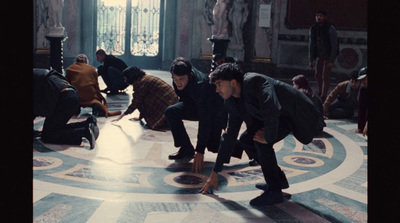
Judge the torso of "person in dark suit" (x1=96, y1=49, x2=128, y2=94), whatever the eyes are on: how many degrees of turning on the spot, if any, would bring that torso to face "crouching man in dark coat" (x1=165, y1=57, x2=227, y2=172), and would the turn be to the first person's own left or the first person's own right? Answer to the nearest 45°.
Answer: approximately 90° to the first person's own left

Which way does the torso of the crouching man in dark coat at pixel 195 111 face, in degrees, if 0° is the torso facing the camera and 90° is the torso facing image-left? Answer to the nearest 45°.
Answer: approximately 45°

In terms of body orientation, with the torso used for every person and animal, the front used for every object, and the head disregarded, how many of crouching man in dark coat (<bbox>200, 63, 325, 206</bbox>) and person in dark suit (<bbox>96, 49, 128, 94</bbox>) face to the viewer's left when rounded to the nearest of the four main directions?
2

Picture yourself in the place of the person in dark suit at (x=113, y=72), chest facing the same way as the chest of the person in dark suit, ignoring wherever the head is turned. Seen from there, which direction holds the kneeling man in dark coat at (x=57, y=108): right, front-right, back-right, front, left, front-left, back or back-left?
left

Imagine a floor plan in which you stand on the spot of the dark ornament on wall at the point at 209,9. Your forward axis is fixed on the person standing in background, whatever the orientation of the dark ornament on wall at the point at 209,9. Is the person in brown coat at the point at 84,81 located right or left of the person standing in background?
right

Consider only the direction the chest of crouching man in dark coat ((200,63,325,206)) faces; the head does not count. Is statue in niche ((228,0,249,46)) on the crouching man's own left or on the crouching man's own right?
on the crouching man's own right

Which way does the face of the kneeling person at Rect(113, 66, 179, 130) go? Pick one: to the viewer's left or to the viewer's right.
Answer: to the viewer's left

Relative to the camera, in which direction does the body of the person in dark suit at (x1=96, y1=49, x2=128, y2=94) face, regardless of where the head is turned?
to the viewer's left

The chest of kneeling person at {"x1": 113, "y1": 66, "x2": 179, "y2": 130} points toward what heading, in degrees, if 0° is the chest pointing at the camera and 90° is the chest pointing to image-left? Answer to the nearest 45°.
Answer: approximately 90°

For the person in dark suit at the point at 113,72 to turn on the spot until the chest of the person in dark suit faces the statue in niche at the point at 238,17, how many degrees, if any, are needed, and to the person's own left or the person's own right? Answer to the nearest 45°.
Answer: approximately 135° to the person's own right

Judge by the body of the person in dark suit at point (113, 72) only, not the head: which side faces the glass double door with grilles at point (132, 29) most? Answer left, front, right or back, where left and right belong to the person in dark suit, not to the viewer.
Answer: right

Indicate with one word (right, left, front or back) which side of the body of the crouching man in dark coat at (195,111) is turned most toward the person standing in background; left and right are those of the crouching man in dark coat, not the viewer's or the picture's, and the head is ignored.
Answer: back
